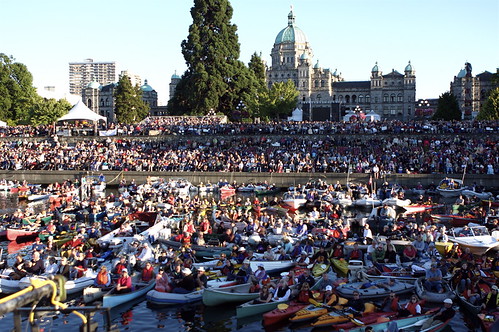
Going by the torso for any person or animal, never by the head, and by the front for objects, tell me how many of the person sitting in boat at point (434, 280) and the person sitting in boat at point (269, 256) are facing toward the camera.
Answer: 2

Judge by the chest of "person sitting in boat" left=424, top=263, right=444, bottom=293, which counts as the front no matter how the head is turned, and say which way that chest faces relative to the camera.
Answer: toward the camera

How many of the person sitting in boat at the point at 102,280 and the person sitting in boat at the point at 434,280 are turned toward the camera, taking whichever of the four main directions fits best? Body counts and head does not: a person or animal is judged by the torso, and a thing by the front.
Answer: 2

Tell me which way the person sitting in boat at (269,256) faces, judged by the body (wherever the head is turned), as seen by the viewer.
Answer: toward the camera

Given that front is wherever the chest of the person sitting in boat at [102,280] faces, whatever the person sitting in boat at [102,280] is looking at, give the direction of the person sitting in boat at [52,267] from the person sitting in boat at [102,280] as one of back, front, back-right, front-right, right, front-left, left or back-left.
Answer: back-right

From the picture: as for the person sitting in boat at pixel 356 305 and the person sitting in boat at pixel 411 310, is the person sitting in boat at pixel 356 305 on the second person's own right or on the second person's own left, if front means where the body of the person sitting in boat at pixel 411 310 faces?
on the second person's own right

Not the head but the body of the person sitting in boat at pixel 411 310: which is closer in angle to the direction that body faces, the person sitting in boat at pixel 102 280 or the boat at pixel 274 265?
the person sitting in boat

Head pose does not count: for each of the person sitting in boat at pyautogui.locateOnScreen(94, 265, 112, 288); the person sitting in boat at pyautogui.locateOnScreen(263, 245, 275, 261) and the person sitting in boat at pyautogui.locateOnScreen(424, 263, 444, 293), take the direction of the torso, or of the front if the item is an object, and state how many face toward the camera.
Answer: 3

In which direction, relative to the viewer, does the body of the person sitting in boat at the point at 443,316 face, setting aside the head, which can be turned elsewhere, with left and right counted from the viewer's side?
facing the viewer and to the left of the viewer

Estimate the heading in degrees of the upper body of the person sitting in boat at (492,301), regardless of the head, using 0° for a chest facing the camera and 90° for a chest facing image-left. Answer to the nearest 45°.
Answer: approximately 45°

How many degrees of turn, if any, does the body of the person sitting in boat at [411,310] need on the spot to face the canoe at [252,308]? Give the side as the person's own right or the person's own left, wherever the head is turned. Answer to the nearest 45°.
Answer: approximately 45° to the person's own right
